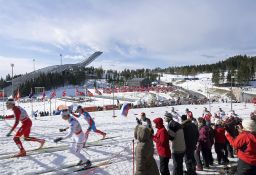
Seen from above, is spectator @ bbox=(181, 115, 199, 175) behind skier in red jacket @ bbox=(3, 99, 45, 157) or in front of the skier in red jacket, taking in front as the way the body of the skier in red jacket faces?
behind

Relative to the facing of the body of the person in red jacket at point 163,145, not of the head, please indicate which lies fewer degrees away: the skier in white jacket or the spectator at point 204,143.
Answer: the skier in white jacket

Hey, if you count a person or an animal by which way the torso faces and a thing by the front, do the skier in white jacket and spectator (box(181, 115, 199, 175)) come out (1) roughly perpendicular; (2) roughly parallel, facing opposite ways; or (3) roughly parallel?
roughly perpendicular

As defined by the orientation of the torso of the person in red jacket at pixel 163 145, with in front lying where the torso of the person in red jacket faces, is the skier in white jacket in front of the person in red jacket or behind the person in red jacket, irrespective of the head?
in front

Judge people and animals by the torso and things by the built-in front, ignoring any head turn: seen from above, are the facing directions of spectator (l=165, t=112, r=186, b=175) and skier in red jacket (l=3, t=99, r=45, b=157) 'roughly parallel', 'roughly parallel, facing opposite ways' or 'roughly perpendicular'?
roughly perpendicular

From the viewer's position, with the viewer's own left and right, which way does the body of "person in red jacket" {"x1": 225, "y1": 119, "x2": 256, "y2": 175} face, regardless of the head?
facing away from the viewer and to the left of the viewer

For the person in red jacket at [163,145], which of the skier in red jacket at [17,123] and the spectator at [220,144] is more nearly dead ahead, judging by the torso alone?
the skier in red jacket

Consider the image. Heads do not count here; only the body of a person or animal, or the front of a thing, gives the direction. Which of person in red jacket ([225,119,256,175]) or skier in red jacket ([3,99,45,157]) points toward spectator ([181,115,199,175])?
the person in red jacket

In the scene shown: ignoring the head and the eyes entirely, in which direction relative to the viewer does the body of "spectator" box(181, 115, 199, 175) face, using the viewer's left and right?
facing away from the viewer and to the left of the viewer

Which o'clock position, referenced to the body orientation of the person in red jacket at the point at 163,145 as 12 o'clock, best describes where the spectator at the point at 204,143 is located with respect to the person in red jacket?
The spectator is roughly at 4 o'clock from the person in red jacket.

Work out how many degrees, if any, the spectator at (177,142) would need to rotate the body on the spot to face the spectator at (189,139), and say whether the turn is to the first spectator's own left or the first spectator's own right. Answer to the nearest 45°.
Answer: approximately 90° to the first spectator's own right

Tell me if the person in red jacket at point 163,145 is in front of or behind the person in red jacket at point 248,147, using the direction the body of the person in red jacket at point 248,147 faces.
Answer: in front

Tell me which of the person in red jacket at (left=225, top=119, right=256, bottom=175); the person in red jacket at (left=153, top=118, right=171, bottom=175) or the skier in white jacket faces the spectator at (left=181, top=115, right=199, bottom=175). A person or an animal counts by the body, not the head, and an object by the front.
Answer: the person in red jacket at (left=225, top=119, right=256, bottom=175)

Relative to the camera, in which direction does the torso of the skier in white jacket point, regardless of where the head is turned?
to the viewer's left

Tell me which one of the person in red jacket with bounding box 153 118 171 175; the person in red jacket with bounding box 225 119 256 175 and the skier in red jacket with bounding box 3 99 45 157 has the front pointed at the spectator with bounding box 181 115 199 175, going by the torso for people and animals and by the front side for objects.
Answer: the person in red jacket with bounding box 225 119 256 175
